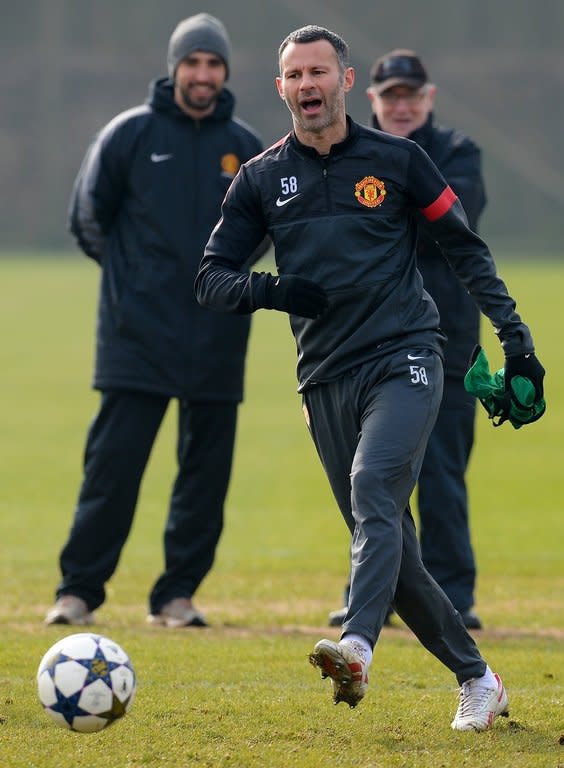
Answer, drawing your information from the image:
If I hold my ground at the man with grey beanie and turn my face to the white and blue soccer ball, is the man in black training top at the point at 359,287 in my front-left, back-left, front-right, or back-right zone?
front-left

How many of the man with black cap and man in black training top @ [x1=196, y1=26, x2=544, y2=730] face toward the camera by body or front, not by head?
2

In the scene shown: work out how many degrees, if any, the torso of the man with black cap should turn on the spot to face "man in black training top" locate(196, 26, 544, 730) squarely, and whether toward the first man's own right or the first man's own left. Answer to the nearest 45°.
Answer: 0° — they already face them

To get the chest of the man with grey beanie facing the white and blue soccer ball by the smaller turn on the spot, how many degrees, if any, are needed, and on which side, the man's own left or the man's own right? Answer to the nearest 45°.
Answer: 0° — they already face it

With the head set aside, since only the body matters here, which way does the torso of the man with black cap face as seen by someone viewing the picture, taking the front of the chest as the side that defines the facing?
toward the camera

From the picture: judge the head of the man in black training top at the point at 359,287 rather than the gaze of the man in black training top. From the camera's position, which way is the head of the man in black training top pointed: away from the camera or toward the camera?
toward the camera

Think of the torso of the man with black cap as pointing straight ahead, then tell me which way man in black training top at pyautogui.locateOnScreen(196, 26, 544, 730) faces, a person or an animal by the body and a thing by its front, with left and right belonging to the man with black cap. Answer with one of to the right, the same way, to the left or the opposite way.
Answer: the same way

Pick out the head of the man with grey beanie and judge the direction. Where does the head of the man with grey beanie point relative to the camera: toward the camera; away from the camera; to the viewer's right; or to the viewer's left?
toward the camera

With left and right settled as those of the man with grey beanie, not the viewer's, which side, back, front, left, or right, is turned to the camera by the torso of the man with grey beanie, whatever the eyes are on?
front

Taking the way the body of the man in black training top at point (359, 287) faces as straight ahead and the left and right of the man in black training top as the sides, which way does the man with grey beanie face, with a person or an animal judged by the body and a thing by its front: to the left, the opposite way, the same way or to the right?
the same way

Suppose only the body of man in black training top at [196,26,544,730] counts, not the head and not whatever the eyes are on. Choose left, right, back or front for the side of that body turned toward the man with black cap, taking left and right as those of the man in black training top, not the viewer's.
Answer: back

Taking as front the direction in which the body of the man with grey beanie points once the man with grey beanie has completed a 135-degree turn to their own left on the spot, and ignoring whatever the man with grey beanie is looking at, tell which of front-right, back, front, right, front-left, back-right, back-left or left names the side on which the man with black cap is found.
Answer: front-right
